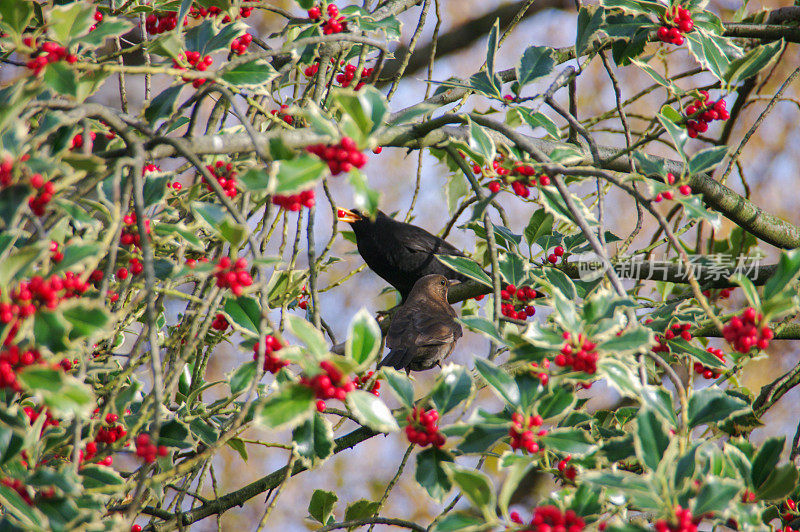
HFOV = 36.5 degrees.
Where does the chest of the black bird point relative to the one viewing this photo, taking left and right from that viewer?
facing to the left of the viewer

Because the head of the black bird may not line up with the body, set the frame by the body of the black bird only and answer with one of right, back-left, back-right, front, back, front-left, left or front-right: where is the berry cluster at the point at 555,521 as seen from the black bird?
left

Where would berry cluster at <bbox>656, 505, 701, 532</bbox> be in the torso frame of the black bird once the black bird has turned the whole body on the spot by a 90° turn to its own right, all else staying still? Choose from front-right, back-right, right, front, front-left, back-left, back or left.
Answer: back
